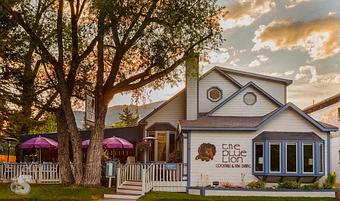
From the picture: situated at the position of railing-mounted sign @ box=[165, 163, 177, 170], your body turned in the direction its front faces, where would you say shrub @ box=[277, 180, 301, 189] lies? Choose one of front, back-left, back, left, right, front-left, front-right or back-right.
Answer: left

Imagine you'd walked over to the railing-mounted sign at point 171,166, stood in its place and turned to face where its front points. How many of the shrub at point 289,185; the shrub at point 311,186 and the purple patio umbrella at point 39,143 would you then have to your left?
2

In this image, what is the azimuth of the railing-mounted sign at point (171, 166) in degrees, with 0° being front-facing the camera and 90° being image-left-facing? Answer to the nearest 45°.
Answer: approximately 0°

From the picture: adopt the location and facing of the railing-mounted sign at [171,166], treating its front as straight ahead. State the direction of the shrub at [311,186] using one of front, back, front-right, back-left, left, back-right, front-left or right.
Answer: left

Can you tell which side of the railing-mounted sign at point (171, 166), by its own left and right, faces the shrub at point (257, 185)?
left

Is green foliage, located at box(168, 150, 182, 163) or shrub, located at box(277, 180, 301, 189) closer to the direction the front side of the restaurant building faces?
the shrub

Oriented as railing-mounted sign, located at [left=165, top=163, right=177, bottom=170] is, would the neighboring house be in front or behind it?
behind

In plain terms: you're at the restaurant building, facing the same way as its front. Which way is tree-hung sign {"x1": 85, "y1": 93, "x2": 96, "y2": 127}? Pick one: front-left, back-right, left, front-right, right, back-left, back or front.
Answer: right

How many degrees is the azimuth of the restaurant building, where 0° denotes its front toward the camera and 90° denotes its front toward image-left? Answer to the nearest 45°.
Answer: approximately 0°

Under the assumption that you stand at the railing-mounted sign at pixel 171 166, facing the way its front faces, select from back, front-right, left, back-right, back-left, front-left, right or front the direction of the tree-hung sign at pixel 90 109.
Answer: right

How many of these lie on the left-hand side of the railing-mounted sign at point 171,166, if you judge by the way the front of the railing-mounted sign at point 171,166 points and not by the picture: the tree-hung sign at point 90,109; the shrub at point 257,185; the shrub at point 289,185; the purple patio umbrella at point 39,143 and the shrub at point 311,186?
3
